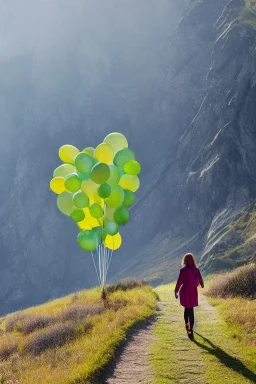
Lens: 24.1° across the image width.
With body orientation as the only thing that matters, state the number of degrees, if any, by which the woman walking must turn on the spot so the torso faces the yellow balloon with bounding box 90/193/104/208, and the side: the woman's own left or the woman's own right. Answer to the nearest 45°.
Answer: approximately 45° to the woman's own left

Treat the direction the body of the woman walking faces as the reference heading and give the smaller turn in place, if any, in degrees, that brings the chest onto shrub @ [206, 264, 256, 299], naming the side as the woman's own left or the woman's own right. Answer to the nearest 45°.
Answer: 0° — they already face it

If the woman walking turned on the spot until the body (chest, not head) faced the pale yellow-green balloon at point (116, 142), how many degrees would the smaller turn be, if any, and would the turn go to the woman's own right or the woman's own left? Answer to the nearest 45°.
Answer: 0° — they already face it

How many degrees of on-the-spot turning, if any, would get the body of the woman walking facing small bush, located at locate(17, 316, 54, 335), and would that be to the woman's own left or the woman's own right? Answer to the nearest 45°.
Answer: approximately 45° to the woman's own left

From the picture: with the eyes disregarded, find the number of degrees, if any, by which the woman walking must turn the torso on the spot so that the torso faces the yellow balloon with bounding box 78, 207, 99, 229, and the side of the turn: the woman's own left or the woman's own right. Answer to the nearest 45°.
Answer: approximately 45° to the woman's own left

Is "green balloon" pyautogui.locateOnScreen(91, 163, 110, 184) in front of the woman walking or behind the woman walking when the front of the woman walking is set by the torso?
in front

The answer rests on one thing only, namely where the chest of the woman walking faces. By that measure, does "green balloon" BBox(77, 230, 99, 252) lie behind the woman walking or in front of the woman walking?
in front

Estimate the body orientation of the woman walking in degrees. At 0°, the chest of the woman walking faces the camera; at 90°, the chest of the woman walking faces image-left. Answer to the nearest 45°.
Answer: approximately 180°

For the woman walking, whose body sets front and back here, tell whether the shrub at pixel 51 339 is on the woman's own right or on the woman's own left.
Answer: on the woman's own left
